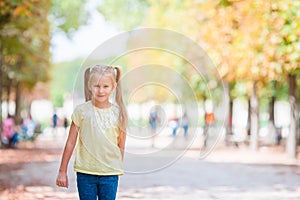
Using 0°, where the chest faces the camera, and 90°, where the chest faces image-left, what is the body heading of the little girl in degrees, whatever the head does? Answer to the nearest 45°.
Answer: approximately 0°

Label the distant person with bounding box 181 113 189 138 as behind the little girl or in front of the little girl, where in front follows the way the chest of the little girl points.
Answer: behind

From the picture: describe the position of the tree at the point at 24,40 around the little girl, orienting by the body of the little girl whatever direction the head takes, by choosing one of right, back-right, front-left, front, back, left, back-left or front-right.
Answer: back

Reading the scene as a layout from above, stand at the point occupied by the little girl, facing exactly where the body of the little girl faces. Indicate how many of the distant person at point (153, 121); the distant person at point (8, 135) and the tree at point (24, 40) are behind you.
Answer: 3

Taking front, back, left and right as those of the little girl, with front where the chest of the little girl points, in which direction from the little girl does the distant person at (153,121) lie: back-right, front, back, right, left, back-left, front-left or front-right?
back
